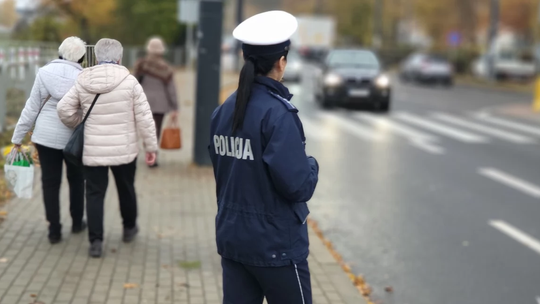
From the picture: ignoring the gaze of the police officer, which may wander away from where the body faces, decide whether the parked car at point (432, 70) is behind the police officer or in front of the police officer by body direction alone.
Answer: in front

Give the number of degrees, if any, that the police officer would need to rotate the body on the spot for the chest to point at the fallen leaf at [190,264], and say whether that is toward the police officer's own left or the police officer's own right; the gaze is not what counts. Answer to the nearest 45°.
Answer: approximately 45° to the police officer's own left

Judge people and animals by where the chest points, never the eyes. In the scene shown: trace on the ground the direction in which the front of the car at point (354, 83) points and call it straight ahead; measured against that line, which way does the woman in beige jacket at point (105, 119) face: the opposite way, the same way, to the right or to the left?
the opposite way

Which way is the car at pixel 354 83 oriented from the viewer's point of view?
toward the camera

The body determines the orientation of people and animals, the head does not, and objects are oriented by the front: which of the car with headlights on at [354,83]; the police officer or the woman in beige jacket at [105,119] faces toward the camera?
the car with headlights on

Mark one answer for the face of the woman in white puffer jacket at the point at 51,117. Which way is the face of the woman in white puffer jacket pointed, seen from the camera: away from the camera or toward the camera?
away from the camera

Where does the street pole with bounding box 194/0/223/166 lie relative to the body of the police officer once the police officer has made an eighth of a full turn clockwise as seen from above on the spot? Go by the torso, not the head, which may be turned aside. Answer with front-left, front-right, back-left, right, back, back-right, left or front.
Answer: left

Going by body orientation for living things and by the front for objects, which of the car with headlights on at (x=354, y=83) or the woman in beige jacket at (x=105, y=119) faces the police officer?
the car with headlights on

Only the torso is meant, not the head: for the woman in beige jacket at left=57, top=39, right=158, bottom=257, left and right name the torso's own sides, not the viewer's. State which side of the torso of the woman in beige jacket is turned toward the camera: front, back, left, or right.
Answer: back

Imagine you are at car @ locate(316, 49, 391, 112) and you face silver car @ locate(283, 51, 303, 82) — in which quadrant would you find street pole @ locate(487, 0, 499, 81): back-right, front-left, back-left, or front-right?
front-right

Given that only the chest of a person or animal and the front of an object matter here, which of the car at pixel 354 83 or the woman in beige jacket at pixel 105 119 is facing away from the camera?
the woman in beige jacket
